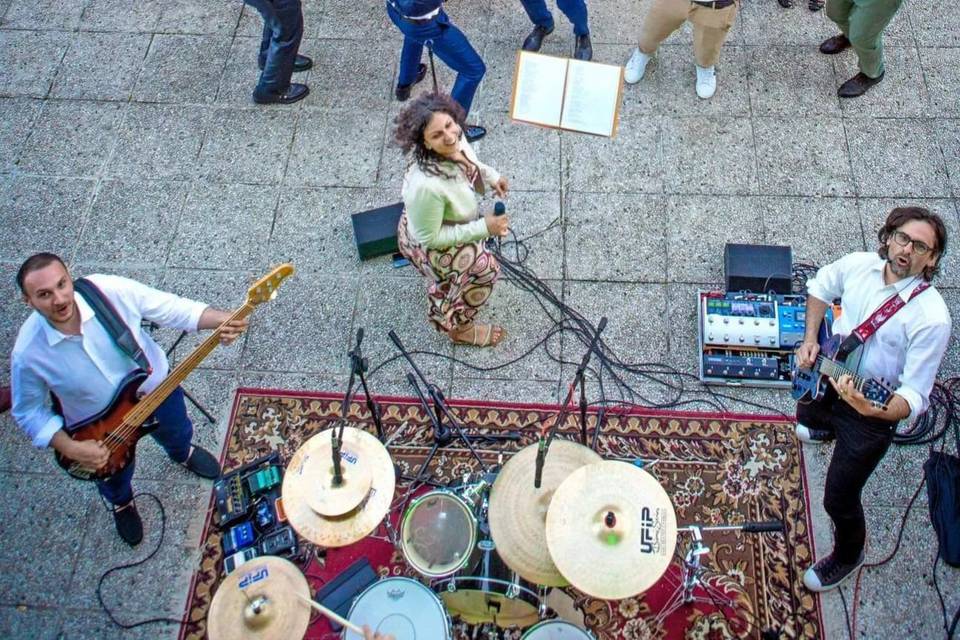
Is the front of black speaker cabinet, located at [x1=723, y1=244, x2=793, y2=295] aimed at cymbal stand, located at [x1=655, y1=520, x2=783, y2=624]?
yes

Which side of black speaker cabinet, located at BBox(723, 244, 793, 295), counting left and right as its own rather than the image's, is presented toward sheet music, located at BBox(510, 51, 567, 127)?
right

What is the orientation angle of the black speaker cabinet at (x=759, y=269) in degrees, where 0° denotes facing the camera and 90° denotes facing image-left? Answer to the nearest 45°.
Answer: approximately 0°

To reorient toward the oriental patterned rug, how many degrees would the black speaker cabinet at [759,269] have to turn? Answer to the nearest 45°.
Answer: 0° — it already faces it
